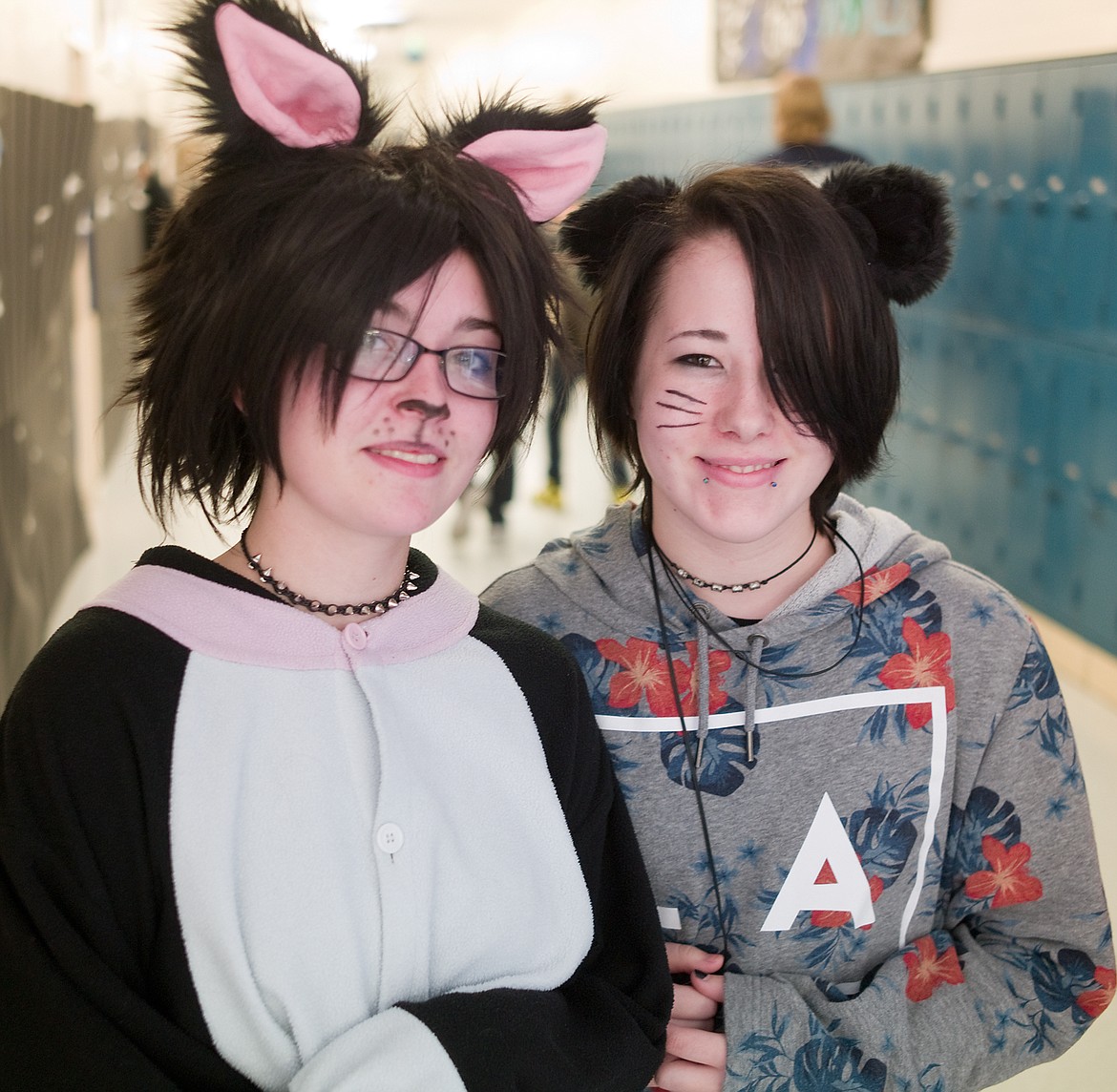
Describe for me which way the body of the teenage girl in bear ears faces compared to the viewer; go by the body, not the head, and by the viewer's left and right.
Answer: facing the viewer
